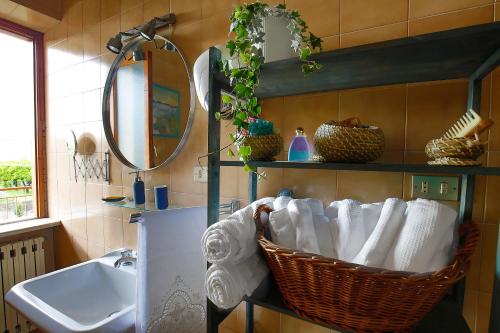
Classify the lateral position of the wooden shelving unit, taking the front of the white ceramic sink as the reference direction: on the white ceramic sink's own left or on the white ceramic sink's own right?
on the white ceramic sink's own left

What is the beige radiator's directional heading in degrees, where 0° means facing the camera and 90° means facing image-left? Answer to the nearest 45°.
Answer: approximately 315°

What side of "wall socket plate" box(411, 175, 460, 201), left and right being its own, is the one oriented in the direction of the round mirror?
right

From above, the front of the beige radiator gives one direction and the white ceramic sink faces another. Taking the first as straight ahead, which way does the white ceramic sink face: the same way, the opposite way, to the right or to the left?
to the right

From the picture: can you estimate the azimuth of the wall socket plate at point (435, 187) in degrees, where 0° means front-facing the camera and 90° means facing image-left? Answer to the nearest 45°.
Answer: approximately 0°

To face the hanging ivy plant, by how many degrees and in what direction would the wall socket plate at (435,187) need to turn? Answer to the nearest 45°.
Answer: approximately 45° to its right

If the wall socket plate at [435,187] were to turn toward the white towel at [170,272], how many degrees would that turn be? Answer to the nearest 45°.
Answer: approximately 45° to its right

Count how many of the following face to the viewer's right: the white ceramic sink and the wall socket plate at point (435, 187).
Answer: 0
